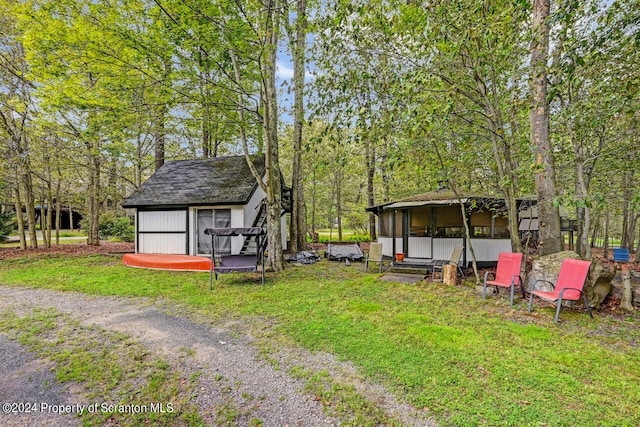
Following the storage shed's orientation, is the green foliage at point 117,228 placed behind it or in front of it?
behind

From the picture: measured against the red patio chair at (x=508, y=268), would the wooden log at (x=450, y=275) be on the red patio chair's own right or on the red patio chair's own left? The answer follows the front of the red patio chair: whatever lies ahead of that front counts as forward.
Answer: on the red patio chair's own right

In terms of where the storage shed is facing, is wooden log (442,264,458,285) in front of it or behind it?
in front

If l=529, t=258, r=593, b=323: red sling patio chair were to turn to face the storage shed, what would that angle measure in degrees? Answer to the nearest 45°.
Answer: approximately 45° to its right

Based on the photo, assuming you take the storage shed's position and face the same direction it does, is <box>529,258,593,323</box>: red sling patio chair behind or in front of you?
in front

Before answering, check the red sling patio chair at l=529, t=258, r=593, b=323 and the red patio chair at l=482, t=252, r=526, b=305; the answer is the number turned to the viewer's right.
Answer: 0

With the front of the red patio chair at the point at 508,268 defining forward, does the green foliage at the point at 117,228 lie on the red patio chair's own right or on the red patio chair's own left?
on the red patio chair's own right

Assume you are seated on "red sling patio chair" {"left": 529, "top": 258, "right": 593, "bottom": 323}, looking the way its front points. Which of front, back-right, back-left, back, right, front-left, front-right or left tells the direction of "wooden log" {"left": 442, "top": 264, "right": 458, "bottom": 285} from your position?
right

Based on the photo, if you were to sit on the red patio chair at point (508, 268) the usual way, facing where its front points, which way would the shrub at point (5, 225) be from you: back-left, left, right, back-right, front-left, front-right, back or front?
front-right

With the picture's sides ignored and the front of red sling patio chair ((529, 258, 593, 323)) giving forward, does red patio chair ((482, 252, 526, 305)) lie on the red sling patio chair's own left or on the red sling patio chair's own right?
on the red sling patio chair's own right
